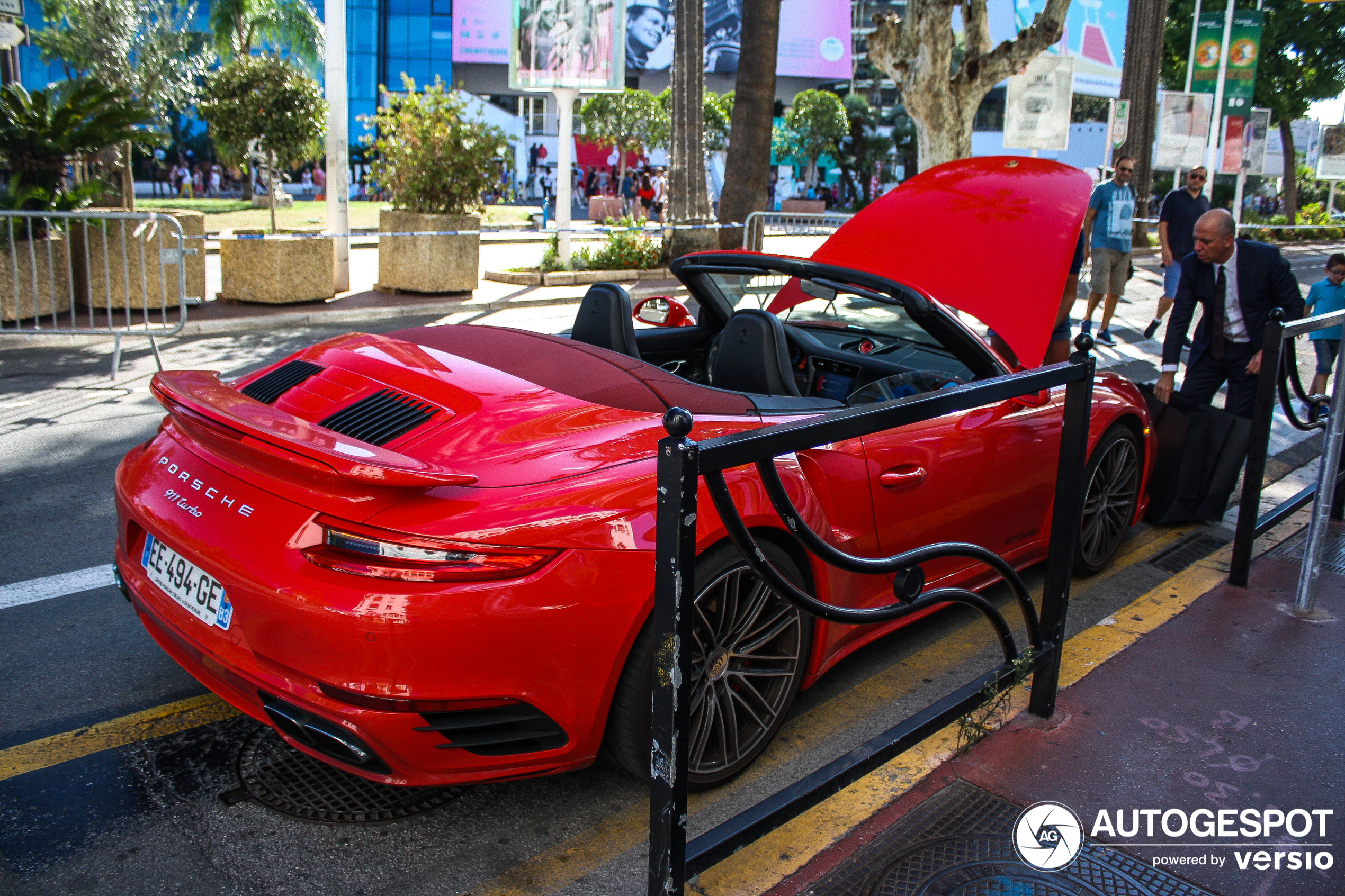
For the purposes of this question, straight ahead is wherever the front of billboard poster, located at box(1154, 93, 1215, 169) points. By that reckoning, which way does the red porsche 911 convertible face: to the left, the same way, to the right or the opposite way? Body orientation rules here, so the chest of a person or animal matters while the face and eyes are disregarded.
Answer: the opposite way

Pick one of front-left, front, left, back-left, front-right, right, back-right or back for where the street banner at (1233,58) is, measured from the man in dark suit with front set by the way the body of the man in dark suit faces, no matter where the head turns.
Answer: back-right

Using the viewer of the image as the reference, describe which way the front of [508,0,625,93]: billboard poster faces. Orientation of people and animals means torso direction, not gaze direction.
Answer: facing the viewer

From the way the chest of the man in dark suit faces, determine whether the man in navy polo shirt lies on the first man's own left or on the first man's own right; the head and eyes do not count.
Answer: on the first man's own right

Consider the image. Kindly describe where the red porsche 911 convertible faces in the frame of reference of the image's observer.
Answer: facing away from the viewer and to the right of the viewer

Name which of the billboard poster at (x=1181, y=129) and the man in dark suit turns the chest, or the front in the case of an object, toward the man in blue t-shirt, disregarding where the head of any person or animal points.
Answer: the billboard poster

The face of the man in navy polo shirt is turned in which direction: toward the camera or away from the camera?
toward the camera

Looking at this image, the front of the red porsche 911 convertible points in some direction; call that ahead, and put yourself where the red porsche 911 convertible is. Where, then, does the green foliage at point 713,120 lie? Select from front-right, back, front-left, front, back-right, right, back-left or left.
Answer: front-left

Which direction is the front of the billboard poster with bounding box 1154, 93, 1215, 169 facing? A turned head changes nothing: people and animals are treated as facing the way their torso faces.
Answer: toward the camera

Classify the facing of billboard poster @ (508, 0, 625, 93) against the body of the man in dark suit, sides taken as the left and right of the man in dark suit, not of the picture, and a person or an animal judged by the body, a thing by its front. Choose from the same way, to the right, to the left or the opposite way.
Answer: to the left

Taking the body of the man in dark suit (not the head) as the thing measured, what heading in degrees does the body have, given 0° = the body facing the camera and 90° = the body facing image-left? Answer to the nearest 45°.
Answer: approximately 45°

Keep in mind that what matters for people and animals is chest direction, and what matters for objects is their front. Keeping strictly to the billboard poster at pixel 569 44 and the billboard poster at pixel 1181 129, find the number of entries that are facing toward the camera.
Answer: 2

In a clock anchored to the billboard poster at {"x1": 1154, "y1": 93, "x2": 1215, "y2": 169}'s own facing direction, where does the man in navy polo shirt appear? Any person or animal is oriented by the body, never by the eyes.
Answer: The man in navy polo shirt is roughly at 12 o'clock from the billboard poster.

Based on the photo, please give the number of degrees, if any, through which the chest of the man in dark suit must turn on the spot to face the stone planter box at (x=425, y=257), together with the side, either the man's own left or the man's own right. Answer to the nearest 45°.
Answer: approximately 90° to the man's own right

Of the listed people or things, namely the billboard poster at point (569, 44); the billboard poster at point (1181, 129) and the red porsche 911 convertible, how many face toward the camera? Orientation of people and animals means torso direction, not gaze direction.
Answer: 2
